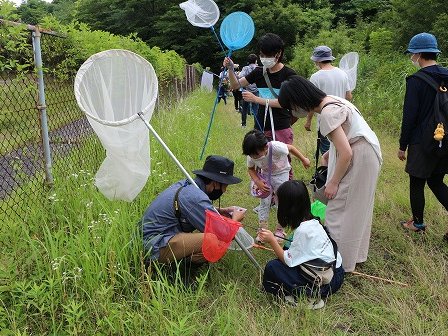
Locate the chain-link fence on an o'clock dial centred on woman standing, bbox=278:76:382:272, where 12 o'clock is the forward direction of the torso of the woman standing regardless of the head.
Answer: The chain-link fence is roughly at 12 o'clock from the woman standing.

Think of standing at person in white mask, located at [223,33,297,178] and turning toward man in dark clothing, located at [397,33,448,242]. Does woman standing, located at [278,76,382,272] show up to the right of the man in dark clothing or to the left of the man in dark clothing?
right

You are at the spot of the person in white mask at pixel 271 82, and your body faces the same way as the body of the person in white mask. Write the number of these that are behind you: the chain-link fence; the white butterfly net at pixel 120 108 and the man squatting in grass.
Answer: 0

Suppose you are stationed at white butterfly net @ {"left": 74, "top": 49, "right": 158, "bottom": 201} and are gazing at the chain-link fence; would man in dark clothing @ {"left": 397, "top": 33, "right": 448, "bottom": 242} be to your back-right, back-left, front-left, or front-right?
back-right

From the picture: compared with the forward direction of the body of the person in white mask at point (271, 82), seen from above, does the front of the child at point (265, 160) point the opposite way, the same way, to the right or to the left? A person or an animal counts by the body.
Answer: the same way

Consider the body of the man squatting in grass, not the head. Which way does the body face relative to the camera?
to the viewer's right

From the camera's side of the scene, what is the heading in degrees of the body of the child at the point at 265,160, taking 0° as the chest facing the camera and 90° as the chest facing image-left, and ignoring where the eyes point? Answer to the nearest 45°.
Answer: approximately 45°

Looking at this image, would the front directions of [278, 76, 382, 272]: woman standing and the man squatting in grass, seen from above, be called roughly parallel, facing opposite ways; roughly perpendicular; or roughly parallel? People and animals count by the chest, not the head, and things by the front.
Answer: roughly parallel, facing opposite ways

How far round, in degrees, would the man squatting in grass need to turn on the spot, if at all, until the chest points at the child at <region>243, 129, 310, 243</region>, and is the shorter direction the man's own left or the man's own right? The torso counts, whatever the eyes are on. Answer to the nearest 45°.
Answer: approximately 45° to the man's own left

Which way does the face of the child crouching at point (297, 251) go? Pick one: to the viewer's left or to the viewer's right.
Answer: to the viewer's left

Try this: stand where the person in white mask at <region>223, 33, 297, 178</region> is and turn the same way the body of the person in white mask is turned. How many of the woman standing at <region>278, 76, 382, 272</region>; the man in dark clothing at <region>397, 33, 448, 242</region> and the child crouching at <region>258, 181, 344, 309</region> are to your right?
0

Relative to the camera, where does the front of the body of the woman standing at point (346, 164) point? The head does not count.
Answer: to the viewer's left

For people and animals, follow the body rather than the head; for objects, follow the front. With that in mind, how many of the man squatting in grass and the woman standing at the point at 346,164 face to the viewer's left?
1

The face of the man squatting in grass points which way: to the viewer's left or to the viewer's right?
to the viewer's right
